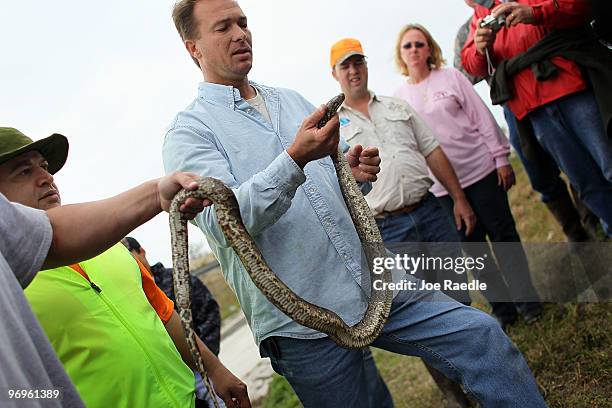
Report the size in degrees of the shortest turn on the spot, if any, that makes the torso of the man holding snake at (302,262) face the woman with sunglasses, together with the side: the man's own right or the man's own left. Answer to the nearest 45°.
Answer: approximately 90° to the man's own left

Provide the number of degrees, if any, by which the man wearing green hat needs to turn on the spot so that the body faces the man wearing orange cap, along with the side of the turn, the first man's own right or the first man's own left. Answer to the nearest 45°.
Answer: approximately 90° to the first man's own left

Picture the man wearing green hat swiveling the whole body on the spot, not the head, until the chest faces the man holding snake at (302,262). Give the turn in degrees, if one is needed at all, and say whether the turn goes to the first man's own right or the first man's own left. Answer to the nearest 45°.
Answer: approximately 45° to the first man's own left

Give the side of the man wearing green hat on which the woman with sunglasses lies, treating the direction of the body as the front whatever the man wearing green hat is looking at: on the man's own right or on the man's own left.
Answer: on the man's own left

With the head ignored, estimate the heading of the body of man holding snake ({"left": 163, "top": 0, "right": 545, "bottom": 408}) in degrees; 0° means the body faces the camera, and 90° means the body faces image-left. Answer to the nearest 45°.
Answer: approximately 315°

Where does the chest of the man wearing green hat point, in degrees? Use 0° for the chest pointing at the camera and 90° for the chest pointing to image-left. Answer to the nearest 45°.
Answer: approximately 315°

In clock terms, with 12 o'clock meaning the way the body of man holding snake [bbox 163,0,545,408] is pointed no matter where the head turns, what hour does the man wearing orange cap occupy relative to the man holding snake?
The man wearing orange cap is roughly at 8 o'clock from the man holding snake.

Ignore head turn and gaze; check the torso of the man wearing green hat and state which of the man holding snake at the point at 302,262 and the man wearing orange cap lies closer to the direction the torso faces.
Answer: the man holding snake
